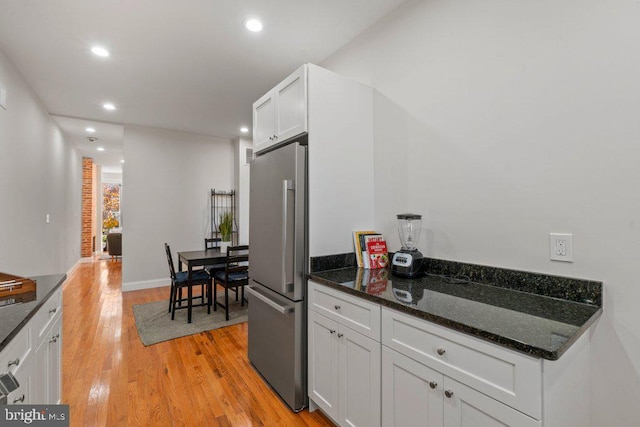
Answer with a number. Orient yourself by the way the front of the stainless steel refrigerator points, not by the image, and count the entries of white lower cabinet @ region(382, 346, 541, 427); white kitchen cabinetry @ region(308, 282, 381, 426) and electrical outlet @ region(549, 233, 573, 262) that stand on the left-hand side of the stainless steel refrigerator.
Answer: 3

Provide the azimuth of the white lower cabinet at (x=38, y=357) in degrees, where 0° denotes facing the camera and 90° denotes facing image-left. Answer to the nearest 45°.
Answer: approximately 270°

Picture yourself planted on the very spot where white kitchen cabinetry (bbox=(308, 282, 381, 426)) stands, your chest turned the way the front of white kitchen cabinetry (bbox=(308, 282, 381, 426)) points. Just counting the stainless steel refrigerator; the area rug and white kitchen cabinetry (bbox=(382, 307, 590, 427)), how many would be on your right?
2

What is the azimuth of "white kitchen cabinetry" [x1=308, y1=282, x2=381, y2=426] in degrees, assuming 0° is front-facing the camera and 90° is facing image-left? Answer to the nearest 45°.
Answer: approximately 45°

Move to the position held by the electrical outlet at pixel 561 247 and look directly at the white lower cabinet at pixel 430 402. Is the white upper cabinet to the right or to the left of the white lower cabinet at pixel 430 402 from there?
right

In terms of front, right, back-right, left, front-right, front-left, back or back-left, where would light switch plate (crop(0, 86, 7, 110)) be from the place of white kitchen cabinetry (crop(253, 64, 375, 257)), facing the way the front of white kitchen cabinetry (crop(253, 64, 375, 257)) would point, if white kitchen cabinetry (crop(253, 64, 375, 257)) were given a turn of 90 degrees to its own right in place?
front-left

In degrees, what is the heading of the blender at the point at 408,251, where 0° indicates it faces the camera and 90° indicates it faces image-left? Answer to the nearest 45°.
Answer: approximately 45°

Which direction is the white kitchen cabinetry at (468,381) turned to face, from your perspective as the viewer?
facing the viewer and to the left of the viewer

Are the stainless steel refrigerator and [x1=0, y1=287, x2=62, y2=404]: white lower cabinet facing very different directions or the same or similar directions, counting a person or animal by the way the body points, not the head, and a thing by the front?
very different directions
